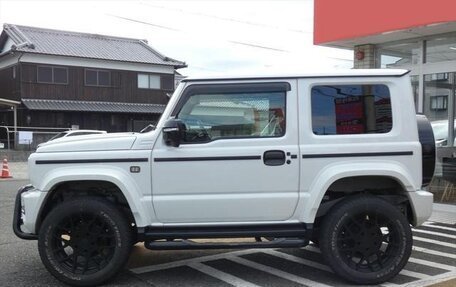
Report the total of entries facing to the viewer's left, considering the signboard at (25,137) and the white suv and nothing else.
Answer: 1

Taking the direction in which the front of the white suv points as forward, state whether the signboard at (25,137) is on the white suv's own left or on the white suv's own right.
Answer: on the white suv's own right

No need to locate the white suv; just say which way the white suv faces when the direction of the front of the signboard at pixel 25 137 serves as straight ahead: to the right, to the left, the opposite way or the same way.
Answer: to the right

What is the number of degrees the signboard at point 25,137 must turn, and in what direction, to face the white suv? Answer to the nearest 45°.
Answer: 0° — it already faces it

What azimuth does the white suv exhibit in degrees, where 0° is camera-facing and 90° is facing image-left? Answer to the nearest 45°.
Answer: approximately 90°

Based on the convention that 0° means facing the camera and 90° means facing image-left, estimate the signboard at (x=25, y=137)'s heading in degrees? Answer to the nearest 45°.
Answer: approximately 0°
